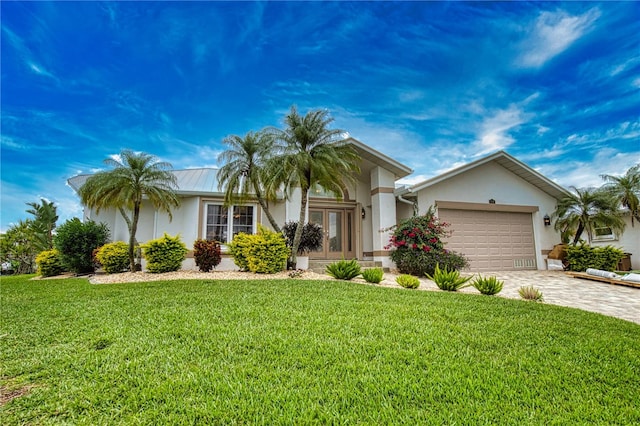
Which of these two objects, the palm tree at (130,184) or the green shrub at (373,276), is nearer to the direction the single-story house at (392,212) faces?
the green shrub

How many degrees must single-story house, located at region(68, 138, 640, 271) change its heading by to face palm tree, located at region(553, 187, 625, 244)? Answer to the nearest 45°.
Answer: approximately 90° to its left

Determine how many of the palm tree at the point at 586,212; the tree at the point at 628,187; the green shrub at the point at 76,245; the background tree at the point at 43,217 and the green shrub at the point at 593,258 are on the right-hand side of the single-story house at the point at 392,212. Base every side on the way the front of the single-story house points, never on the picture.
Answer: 2

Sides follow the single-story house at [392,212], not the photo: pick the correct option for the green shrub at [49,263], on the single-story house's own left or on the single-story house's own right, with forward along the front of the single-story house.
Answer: on the single-story house's own right

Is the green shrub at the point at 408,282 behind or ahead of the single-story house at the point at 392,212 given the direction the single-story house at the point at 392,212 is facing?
ahead

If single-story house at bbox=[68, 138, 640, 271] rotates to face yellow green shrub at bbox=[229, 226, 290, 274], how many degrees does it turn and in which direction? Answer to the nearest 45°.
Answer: approximately 45° to its right

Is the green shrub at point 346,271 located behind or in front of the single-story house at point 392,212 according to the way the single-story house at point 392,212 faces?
in front

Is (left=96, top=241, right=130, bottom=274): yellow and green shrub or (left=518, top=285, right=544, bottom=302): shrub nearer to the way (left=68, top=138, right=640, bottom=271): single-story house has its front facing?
the shrub

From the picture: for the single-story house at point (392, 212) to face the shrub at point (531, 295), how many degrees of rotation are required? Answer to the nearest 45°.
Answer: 0° — it already faces it

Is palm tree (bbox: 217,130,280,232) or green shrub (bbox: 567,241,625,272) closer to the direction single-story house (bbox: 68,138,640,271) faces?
the palm tree

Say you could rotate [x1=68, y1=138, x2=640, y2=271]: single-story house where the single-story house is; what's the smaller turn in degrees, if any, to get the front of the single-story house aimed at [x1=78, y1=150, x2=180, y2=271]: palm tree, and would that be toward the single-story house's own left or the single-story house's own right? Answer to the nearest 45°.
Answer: approximately 90° to the single-story house's own right

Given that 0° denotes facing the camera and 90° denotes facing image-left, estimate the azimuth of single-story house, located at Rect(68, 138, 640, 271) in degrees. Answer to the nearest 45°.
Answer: approximately 0°

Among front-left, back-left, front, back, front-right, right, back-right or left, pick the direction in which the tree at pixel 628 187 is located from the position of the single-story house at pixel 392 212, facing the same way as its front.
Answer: left

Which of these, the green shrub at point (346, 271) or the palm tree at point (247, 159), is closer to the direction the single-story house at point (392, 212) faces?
the green shrub

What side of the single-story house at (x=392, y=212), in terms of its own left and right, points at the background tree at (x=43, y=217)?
right
